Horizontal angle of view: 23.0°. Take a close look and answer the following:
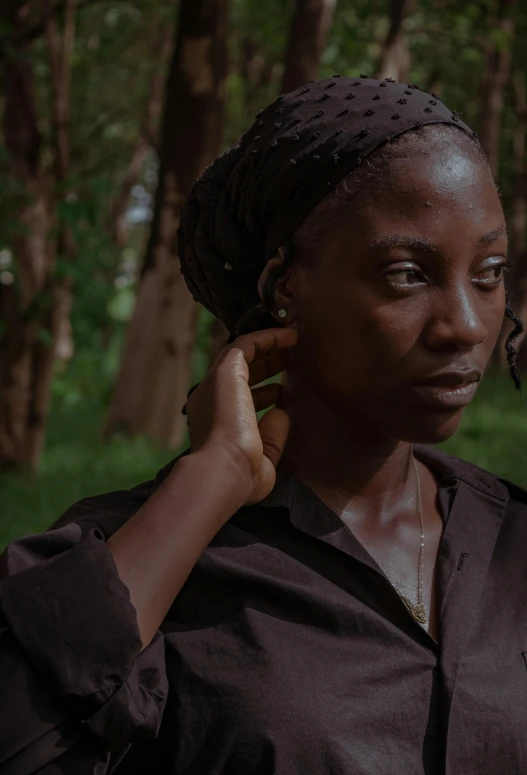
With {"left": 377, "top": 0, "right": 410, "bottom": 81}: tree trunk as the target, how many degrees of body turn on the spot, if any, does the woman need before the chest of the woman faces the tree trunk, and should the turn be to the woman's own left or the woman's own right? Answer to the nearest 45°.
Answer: approximately 135° to the woman's own left

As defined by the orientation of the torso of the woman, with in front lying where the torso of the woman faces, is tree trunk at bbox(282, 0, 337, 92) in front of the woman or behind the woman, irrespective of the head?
behind

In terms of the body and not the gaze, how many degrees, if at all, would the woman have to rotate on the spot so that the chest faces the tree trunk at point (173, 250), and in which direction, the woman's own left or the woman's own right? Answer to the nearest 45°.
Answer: approximately 135° to the woman's own left

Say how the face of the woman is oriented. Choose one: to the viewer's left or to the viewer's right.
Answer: to the viewer's right

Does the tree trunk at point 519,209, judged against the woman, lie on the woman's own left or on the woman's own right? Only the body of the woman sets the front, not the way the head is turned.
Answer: on the woman's own left

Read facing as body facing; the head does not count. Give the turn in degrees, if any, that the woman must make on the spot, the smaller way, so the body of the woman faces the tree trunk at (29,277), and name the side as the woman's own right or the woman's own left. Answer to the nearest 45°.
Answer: approximately 135° to the woman's own left
